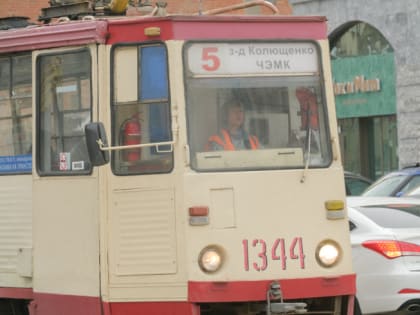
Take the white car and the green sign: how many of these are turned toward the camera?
1

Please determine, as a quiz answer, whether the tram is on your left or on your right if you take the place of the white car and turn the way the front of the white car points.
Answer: on your left

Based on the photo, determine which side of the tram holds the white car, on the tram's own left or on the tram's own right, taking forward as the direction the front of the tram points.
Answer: on the tram's own left

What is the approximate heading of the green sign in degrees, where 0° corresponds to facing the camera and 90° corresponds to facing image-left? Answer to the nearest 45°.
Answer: approximately 0°

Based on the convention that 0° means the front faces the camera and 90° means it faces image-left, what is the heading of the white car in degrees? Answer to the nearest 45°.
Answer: approximately 135°

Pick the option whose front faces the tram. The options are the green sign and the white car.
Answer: the green sign

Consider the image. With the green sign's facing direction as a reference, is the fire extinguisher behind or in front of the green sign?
in front

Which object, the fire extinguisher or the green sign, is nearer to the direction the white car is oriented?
the green sign

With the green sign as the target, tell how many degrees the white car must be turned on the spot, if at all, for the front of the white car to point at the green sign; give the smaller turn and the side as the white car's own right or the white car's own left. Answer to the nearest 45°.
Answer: approximately 45° to the white car's own right

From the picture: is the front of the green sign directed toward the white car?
yes

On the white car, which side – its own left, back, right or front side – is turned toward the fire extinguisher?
left

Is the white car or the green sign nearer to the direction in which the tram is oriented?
the white car

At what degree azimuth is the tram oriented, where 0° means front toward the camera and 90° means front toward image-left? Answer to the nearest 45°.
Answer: approximately 315°
